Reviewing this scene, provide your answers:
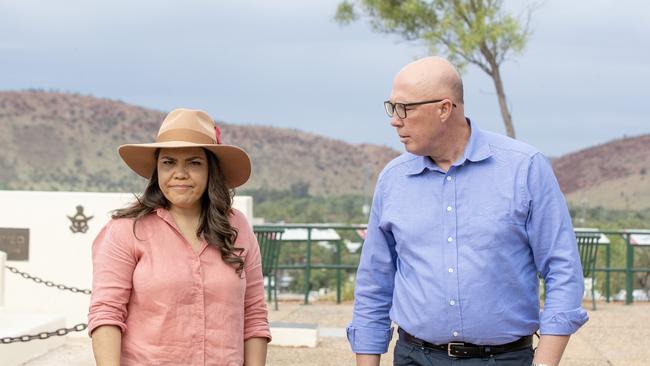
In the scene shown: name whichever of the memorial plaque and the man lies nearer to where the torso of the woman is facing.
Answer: the man

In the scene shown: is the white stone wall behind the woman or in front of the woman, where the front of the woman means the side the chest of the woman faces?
behind

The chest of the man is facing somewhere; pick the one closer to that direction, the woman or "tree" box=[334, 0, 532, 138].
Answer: the woman

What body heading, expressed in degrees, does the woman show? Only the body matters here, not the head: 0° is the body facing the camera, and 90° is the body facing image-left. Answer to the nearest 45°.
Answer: approximately 0°

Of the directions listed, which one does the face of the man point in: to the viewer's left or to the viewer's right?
to the viewer's left

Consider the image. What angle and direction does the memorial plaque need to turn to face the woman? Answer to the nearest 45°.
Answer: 0° — it already faces them

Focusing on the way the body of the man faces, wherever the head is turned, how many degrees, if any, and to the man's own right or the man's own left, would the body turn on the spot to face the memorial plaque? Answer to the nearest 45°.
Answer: approximately 135° to the man's own right

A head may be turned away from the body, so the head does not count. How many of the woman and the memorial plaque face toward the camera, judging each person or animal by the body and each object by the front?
2
